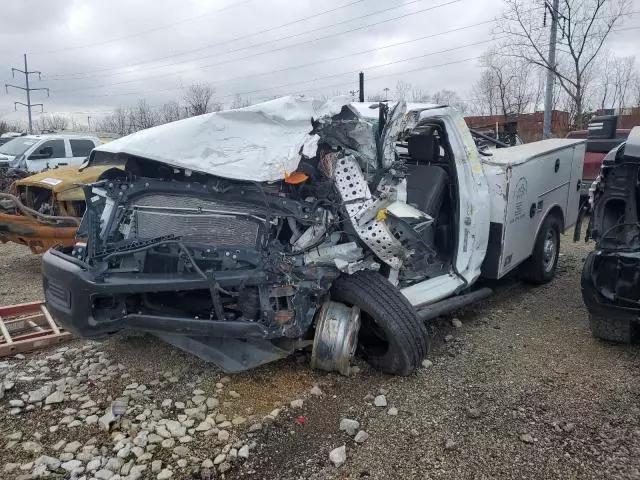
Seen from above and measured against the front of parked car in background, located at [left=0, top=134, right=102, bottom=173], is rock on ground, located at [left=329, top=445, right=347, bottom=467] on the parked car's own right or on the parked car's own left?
on the parked car's own left

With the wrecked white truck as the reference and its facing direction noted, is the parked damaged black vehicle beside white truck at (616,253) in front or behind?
behind

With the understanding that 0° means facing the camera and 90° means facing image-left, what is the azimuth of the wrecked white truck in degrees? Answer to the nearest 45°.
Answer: approximately 45°

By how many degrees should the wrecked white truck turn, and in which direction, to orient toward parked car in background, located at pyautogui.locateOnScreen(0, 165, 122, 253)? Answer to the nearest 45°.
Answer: approximately 90° to its right

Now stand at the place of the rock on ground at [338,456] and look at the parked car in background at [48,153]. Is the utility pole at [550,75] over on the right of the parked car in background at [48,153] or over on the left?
right

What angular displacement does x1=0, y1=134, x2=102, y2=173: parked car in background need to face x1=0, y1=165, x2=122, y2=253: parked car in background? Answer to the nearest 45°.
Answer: approximately 45° to its left

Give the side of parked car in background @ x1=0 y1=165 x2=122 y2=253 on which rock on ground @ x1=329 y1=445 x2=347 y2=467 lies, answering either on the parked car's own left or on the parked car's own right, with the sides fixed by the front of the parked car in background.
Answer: on the parked car's own left

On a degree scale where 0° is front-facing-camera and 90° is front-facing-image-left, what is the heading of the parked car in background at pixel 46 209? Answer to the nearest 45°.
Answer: approximately 45°

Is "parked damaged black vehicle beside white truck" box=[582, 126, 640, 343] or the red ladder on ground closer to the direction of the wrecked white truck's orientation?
the red ladder on ground
